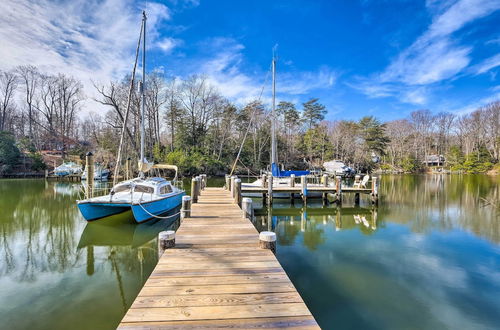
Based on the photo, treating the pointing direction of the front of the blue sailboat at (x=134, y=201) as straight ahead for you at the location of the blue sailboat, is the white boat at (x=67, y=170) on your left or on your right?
on your right

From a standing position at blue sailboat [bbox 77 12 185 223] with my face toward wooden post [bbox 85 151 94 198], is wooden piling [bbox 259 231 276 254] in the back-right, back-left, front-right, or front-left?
back-left

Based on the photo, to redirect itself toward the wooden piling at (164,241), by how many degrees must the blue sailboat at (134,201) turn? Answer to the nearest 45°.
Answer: approximately 45° to its left

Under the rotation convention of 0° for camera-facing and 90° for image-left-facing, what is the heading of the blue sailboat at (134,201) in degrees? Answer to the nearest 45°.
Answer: approximately 45°

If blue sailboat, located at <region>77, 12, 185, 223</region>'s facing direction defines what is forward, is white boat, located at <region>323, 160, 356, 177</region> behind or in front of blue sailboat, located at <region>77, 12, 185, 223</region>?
behind

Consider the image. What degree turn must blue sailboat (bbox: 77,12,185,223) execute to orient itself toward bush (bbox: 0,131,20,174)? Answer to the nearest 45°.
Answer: approximately 90° to its right

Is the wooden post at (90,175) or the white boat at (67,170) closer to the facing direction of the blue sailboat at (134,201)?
the wooden post

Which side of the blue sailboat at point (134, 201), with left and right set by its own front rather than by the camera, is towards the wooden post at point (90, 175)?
right
